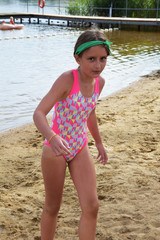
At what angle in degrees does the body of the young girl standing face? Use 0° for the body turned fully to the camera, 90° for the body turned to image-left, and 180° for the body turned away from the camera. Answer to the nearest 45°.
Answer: approximately 315°
